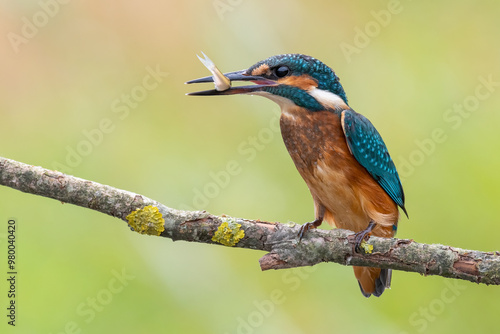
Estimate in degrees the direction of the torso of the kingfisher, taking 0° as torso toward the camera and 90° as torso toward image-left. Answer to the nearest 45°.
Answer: approximately 45°
